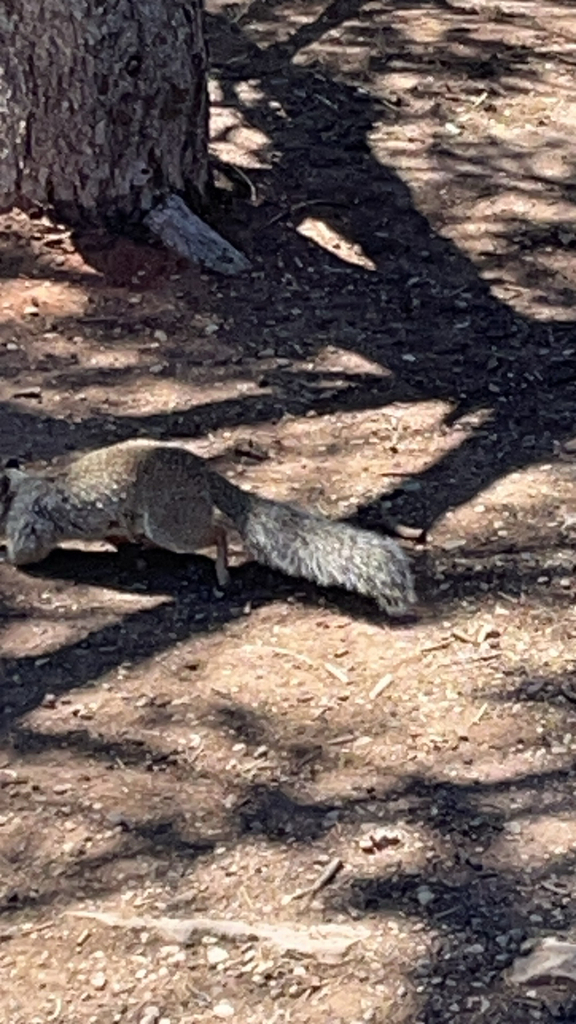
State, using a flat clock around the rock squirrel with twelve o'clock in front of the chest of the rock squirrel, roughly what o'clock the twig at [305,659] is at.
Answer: The twig is roughly at 8 o'clock from the rock squirrel.

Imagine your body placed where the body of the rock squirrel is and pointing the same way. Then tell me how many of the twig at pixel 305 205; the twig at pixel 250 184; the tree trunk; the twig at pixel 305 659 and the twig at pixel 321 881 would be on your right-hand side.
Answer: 3

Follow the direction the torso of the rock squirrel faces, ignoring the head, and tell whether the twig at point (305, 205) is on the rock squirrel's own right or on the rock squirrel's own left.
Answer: on the rock squirrel's own right

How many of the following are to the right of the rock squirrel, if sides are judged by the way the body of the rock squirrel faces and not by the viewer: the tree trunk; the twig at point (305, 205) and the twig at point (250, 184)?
3

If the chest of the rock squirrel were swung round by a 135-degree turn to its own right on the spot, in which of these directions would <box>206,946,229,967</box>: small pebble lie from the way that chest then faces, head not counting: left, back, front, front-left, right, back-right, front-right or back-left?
back-right

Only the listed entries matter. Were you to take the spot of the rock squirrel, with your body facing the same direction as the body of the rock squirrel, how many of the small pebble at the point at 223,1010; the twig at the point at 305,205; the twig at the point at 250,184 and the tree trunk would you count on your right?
3

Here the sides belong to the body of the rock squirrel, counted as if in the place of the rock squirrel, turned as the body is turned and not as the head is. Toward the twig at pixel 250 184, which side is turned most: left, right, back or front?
right

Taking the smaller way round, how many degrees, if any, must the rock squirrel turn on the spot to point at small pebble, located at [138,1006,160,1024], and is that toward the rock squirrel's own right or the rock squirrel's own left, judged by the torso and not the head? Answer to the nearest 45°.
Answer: approximately 90° to the rock squirrel's own left

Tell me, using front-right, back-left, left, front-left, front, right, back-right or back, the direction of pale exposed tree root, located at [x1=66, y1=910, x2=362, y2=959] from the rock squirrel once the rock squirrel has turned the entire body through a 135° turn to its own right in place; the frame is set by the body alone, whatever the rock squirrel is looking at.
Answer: back-right

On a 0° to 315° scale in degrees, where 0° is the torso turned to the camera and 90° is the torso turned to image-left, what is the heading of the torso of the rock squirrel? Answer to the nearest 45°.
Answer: approximately 90°

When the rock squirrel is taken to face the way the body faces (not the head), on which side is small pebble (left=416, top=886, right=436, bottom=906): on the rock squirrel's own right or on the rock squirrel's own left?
on the rock squirrel's own left
